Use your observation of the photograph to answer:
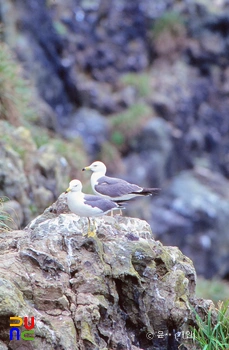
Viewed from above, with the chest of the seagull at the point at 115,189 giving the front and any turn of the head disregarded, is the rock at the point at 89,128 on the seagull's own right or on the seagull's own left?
on the seagull's own right

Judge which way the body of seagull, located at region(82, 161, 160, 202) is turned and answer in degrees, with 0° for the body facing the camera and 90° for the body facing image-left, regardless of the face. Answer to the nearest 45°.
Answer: approximately 90°

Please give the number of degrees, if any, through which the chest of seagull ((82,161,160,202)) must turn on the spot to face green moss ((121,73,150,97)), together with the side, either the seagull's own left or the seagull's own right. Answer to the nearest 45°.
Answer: approximately 90° to the seagull's own right

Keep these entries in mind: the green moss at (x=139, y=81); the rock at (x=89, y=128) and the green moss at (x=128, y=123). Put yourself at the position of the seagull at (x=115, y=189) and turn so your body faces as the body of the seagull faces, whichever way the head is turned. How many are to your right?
3

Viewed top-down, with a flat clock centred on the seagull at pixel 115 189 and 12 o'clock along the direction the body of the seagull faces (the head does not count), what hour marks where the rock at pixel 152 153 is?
The rock is roughly at 3 o'clock from the seagull.

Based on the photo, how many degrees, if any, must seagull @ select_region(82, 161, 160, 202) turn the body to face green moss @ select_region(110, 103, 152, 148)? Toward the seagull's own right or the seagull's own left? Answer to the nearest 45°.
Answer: approximately 90° to the seagull's own right

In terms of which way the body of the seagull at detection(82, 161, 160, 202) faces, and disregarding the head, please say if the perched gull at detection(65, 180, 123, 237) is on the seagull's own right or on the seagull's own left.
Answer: on the seagull's own left

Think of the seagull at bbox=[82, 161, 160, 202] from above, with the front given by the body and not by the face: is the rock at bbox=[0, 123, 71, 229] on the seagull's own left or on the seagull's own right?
on the seagull's own right
